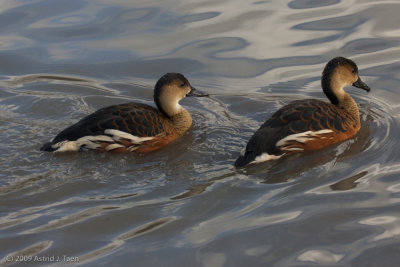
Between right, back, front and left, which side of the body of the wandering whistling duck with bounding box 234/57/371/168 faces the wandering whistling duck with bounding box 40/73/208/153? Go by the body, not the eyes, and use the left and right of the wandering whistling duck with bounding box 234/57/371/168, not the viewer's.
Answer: back

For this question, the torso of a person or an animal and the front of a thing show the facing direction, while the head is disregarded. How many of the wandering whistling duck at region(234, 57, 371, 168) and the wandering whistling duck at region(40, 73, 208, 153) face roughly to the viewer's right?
2

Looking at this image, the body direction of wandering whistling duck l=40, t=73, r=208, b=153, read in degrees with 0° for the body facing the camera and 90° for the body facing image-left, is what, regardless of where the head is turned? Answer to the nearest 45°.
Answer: approximately 270°

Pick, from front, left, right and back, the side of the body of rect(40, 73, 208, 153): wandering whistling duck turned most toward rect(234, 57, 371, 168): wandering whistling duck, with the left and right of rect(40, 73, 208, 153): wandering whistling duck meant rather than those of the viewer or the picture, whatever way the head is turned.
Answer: front

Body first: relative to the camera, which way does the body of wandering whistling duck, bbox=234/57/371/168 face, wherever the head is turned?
to the viewer's right
